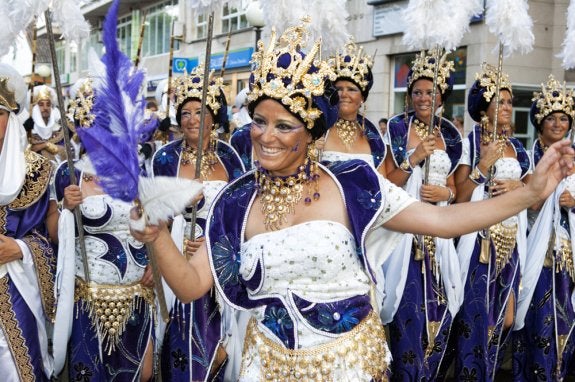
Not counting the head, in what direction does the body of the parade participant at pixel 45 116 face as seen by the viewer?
toward the camera

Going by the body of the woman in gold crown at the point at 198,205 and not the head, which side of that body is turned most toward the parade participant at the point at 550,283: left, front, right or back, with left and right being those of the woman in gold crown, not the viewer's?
left

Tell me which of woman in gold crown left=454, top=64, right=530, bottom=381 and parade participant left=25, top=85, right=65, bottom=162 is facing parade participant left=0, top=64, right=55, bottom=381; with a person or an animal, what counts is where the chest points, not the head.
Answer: parade participant left=25, top=85, right=65, bottom=162

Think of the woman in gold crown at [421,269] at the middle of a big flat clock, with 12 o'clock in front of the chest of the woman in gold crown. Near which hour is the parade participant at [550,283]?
The parade participant is roughly at 8 o'clock from the woman in gold crown.

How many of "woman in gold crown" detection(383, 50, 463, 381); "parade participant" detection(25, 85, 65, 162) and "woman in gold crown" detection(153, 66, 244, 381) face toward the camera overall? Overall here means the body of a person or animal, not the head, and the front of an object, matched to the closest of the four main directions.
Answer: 3

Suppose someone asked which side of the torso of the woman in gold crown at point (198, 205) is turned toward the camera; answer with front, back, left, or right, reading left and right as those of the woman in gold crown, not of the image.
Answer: front

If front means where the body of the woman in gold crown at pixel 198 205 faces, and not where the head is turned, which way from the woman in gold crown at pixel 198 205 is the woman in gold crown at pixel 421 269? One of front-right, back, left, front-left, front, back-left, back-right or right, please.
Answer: left

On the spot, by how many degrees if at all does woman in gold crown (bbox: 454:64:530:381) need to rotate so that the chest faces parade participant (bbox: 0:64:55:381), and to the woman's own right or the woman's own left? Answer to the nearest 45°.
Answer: approximately 90° to the woman's own right

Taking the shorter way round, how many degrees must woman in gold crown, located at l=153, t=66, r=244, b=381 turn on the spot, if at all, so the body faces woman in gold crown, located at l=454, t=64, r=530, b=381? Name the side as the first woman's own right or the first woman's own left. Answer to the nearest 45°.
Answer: approximately 90° to the first woman's own left

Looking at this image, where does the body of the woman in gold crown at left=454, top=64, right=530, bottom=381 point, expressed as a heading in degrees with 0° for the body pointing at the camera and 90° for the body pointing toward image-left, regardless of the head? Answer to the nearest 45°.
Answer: approximately 315°

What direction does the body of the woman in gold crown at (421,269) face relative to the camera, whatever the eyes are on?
toward the camera

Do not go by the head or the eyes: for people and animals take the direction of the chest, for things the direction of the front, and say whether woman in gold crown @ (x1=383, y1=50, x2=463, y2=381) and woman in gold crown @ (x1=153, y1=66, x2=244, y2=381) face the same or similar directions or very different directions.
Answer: same or similar directions
